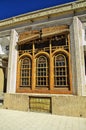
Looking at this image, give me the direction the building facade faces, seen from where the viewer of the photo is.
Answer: facing the viewer and to the left of the viewer
